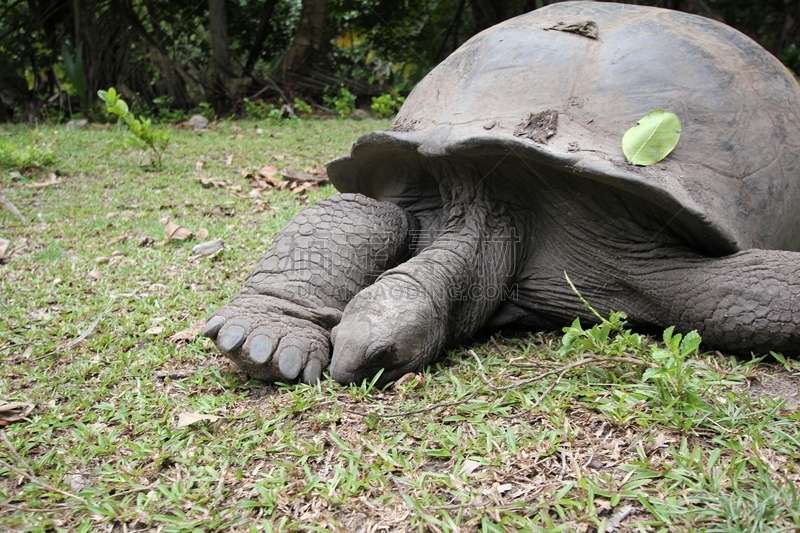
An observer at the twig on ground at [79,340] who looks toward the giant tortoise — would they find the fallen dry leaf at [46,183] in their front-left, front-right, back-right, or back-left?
back-left

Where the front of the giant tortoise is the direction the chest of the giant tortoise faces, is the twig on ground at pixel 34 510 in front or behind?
in front

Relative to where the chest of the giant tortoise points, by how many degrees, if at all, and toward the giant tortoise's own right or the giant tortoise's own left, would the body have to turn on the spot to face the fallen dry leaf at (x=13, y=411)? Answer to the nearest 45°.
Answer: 0° — it already faces it

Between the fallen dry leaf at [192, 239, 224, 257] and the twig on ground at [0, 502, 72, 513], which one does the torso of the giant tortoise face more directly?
the twig on ground

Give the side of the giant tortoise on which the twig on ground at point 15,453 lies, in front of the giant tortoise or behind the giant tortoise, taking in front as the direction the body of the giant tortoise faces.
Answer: in front

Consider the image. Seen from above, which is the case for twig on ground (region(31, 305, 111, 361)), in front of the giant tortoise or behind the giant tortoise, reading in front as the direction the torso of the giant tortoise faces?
in front

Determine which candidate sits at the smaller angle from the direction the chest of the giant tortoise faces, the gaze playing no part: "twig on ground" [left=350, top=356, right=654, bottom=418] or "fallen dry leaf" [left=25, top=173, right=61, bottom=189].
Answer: the twig on ground

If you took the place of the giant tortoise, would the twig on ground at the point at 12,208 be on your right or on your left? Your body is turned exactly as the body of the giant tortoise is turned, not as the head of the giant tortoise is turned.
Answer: on your right

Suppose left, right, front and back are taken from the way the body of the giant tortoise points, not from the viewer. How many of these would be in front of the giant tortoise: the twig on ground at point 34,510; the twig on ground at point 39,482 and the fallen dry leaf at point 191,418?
3

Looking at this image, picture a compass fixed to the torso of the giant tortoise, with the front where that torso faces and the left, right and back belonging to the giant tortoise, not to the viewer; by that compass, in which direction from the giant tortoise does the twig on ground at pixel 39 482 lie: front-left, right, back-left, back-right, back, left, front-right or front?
front

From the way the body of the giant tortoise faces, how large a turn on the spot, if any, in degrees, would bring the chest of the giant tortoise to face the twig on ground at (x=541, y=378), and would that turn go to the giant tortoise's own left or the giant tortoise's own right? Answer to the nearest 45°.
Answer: approximately 45° to the giant tortoise's own left

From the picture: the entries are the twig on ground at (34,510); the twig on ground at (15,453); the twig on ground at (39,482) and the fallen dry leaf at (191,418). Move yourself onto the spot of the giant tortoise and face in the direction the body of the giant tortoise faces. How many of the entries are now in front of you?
4

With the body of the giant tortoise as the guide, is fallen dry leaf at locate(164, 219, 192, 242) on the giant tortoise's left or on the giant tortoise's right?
on the giant tortoise's right
